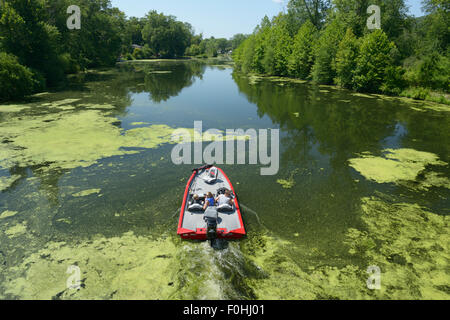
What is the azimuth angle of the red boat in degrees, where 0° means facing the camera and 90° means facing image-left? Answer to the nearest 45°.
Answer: approximately 180°

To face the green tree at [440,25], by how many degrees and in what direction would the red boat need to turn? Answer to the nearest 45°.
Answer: approximately 45° to its right
